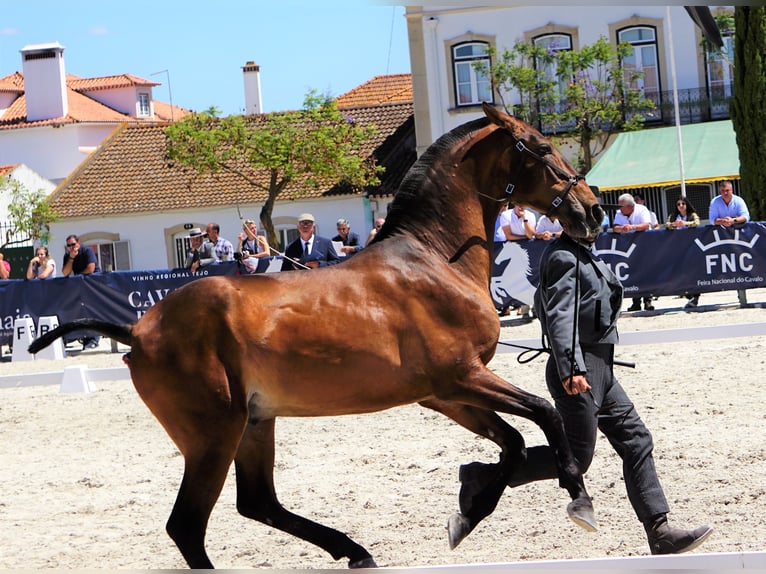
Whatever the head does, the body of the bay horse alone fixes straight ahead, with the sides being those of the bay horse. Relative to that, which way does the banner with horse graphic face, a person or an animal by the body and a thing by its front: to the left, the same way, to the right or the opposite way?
to the right

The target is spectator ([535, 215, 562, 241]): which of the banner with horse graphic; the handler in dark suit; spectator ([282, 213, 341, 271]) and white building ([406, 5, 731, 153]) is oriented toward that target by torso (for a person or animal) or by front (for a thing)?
the white building

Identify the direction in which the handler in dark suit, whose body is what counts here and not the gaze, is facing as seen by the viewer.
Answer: to the viewer's right

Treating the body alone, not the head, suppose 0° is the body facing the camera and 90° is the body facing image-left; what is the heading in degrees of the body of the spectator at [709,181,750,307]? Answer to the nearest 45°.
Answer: approximately 0°

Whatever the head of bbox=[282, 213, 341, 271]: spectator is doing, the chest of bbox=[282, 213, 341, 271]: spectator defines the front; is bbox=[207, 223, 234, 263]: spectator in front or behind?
behind

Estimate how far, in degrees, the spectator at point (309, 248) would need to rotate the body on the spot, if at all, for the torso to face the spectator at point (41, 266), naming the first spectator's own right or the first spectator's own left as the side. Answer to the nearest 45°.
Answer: approximately 135° to the first spectator's own right

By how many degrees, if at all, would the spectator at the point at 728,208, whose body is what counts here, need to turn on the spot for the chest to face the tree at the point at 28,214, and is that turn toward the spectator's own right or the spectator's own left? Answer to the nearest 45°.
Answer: approximately 135° to the spectator's own right

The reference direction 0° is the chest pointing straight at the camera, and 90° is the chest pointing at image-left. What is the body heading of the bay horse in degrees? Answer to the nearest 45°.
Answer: approximately 270°

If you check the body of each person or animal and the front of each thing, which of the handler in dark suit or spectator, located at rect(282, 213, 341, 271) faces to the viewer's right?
the handler in dark suit

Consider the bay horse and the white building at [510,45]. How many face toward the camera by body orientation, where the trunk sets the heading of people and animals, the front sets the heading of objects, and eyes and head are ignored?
1

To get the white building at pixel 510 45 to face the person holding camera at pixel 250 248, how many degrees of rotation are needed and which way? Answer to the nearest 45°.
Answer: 0° — it already faces them
